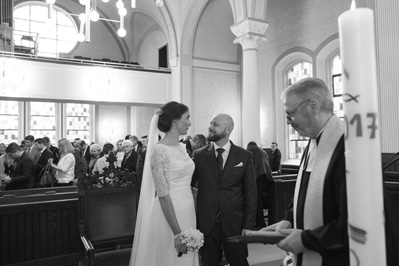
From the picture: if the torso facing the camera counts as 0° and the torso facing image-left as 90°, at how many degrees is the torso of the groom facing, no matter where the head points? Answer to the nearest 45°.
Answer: approximately 0°

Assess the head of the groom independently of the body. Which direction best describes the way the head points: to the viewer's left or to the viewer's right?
to the viewer's left

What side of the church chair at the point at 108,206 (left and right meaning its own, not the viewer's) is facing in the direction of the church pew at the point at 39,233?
right

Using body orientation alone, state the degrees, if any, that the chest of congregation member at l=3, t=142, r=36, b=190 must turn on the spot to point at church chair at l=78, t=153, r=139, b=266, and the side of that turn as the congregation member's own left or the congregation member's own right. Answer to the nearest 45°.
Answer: approximately 90° to the congregation member's own left
